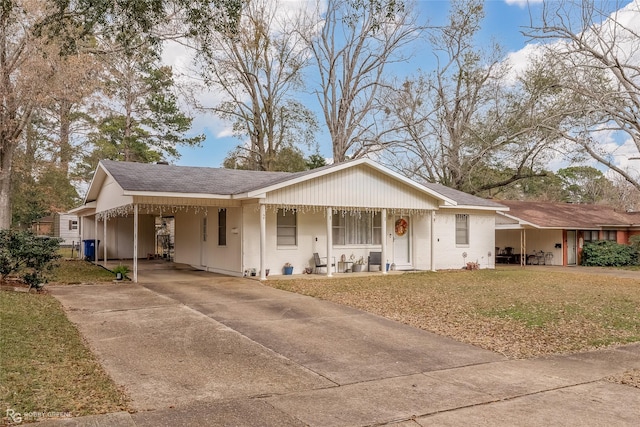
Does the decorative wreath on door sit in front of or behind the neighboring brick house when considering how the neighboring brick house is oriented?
in front

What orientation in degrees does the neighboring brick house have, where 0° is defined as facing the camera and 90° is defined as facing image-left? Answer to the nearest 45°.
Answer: approximately 0°

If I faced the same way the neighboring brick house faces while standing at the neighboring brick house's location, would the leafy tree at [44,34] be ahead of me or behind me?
ahead

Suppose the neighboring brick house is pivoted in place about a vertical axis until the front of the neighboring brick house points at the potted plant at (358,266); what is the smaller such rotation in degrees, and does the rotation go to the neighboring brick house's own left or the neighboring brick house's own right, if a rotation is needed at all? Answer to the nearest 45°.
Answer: approximately 45° to the neighboring brick house's own right

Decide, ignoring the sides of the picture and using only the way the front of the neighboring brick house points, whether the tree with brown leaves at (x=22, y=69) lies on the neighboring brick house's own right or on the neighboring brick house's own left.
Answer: on the neighboring brick house's own right

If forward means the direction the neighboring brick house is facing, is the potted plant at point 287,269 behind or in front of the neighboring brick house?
in front
